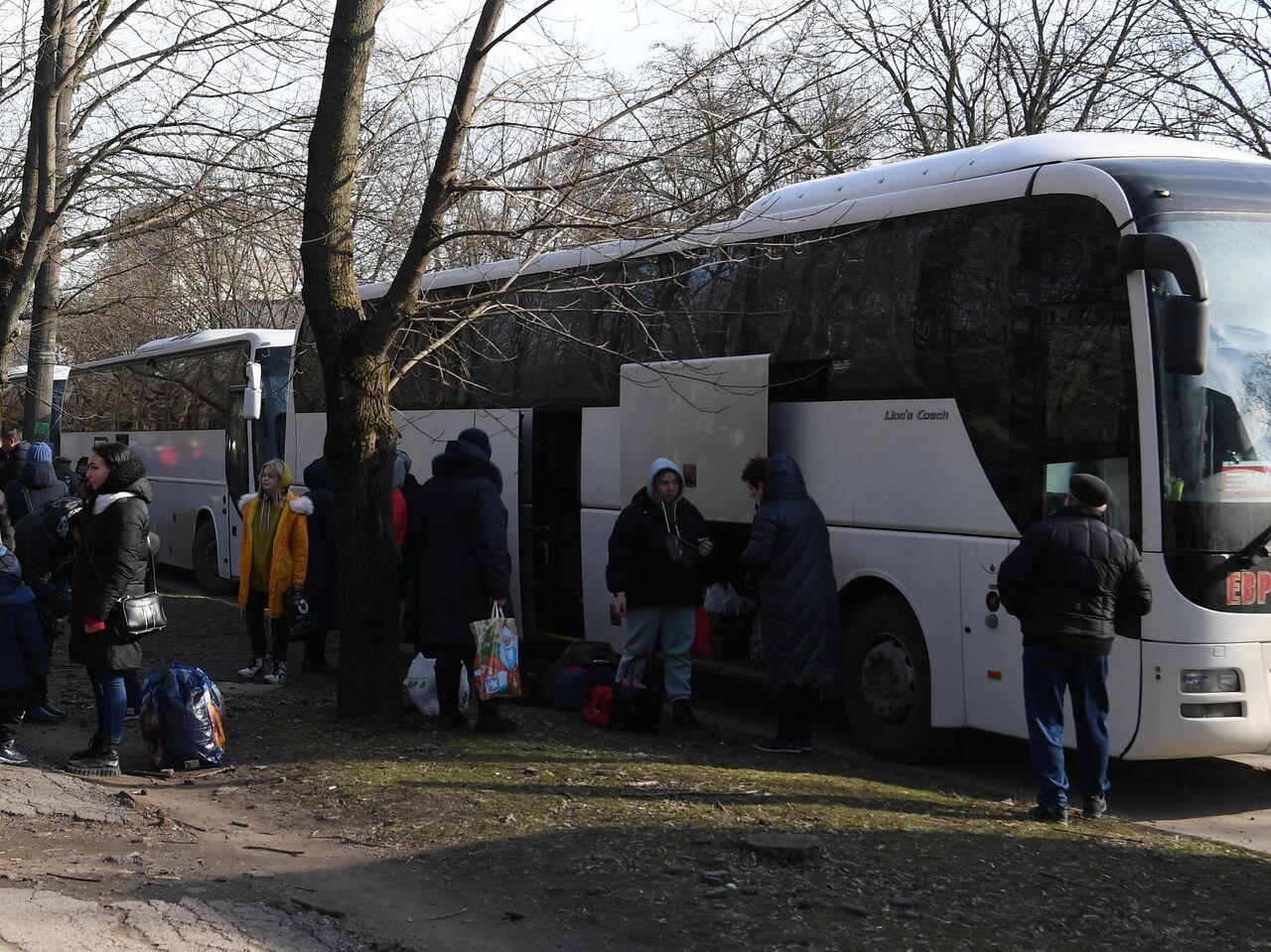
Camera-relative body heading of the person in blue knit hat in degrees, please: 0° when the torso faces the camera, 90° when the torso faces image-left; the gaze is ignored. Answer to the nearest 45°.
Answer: approximately 180°

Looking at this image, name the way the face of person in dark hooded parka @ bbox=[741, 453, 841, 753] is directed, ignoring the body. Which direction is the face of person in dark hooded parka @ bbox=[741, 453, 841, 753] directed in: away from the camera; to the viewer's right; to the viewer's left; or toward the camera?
to the viewer's left

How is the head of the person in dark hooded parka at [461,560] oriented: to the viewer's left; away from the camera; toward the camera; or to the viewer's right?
away from the camera

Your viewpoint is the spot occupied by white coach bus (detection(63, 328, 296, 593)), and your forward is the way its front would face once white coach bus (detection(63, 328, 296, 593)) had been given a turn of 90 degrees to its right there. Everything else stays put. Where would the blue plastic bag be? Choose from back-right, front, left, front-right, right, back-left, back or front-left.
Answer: front-left

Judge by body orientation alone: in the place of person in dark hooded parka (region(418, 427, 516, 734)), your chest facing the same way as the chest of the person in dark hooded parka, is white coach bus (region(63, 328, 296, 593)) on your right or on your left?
on your left

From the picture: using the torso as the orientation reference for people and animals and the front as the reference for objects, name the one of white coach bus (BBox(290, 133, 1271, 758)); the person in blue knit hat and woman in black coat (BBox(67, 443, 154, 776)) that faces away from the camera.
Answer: the person in blue knit hat

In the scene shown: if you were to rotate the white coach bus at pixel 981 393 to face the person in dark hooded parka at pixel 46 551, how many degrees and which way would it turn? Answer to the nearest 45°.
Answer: approximately 135° to its right

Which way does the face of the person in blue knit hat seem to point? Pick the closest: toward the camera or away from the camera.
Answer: away from the camera

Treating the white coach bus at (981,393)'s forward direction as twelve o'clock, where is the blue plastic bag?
The blue plastic bag is roughly at 4 o'clock from the white coach bus.

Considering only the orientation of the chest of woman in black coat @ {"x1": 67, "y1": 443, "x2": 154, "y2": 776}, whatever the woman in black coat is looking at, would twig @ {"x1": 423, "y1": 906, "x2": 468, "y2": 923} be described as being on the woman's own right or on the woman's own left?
on the woman's own left

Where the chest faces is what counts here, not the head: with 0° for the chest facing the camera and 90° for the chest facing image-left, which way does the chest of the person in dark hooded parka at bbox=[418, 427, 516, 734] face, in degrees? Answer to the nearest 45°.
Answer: approximately 225°

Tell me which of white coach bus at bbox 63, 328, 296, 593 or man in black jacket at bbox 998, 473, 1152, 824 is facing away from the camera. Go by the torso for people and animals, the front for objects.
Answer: the man in black jacket

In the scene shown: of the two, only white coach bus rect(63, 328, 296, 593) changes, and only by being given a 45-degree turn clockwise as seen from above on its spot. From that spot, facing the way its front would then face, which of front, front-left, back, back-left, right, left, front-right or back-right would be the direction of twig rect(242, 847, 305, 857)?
front
